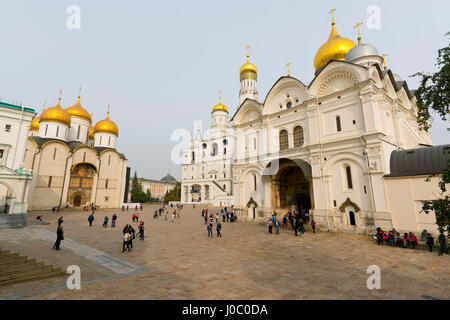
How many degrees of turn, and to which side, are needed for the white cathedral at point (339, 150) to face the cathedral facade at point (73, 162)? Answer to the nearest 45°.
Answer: approximately 45° to its right

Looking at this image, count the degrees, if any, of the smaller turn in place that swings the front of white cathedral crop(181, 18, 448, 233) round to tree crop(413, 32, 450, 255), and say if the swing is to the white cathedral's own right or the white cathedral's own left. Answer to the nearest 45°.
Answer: approximately 45° to the white cathedral's own left

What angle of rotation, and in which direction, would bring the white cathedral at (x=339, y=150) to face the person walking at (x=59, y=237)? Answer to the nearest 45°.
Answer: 0° — it already faces them

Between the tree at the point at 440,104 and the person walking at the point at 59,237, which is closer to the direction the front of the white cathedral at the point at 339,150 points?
the person walking

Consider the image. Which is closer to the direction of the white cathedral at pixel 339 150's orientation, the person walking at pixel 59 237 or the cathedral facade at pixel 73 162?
the person walking

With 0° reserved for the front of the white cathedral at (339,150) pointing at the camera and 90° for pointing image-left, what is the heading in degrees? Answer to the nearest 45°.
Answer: approximately 45°
